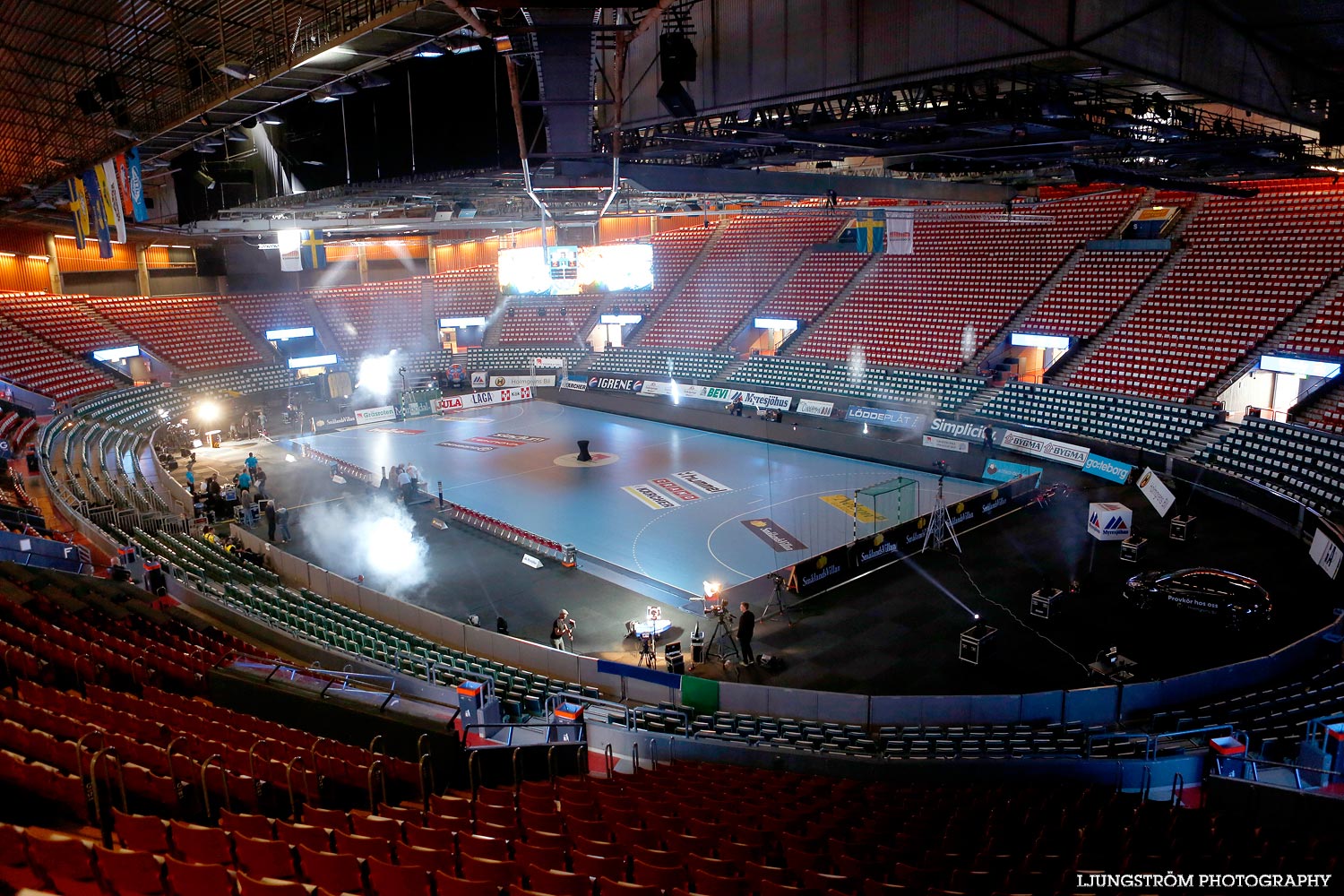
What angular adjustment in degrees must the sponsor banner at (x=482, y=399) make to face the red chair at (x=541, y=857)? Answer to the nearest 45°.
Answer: approximately 45° to its right

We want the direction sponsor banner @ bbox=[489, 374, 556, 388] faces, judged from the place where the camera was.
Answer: facing the viewer

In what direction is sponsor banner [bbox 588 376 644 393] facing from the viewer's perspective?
toward the camera

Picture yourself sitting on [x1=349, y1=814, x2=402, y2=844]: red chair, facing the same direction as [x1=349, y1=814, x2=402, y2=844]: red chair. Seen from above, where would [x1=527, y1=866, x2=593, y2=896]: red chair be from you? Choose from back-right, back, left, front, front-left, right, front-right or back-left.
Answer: right

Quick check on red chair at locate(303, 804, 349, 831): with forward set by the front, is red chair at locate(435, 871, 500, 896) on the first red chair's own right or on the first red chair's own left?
on the first red chair's own right

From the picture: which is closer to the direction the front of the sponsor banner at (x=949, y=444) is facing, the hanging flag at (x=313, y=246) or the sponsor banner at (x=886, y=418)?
the hanging flag

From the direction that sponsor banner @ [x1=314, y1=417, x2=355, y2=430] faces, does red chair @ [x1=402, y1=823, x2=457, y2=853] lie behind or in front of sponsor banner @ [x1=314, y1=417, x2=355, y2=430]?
in front

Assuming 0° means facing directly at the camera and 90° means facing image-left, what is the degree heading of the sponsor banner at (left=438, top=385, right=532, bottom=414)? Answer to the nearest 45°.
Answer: approximately 315°

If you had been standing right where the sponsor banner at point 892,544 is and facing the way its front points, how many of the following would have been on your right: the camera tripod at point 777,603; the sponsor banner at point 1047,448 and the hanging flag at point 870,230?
1

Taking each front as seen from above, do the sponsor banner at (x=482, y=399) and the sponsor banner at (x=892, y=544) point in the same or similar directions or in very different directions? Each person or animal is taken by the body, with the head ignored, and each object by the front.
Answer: same or similar directions

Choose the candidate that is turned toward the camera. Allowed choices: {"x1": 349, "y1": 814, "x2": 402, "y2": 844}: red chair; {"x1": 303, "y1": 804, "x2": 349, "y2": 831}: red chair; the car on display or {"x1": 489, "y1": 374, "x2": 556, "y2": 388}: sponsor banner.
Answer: the sponsor banner

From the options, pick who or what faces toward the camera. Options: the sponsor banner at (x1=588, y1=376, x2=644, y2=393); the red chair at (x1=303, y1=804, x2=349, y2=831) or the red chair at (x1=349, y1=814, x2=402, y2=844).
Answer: the sponsor banner

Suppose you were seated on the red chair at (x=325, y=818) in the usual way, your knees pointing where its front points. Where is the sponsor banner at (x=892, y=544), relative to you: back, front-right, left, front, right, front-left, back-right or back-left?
front

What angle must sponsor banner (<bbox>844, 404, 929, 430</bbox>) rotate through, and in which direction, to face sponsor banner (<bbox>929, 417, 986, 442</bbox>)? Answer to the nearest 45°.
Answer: approximately 90° to its left

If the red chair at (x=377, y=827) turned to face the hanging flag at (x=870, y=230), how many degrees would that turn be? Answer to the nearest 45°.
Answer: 0° — it already faces it

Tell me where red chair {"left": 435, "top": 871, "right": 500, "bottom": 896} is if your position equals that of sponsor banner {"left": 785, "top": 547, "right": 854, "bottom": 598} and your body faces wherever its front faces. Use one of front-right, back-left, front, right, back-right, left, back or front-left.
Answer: front-right

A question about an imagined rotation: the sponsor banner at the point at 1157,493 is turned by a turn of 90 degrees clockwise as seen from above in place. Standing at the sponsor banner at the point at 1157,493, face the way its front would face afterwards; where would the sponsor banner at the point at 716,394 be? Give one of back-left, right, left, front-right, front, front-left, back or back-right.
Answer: front

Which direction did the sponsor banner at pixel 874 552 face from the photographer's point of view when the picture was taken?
facing the viewer and to the right of the viewer

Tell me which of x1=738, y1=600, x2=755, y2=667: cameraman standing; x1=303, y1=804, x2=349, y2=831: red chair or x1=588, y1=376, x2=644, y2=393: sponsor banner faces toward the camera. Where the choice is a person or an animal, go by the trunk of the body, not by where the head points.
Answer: the sponsor banner
